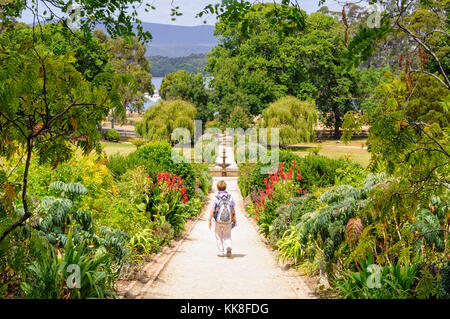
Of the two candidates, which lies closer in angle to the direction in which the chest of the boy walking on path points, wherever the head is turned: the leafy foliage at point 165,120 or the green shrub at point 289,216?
the leafy foliage

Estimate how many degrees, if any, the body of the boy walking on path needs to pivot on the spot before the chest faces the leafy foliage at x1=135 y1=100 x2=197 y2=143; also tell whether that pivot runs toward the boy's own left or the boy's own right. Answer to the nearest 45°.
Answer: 0° — they already face it

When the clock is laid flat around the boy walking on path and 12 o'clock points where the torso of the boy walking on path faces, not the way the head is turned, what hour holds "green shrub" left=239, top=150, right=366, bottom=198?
The green shrub is roughly at 1 o'clock from the boy walking on path.

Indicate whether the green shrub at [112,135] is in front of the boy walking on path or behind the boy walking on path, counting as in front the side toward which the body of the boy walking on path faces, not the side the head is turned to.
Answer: in front

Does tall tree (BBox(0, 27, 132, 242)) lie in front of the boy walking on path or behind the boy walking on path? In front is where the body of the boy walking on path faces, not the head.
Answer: behind

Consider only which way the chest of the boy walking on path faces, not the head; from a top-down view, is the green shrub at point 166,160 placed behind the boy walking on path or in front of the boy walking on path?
in front

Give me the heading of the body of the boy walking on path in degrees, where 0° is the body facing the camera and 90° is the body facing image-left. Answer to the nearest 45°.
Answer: approximately 180°

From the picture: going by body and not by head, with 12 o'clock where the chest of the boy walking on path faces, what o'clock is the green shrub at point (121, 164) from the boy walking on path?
The green shrub is roughly at 11 o'clock from the boy walking on path.

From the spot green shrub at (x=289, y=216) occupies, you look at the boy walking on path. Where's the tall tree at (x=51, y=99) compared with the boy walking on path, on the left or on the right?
left

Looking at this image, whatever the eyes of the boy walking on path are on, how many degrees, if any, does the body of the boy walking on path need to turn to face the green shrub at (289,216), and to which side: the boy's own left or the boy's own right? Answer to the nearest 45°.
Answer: approximately 45° to the boy's own right
